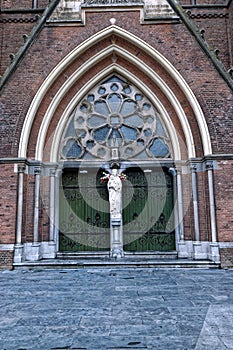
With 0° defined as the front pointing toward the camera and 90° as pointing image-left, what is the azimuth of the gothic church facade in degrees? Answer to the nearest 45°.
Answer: approximately 0°
